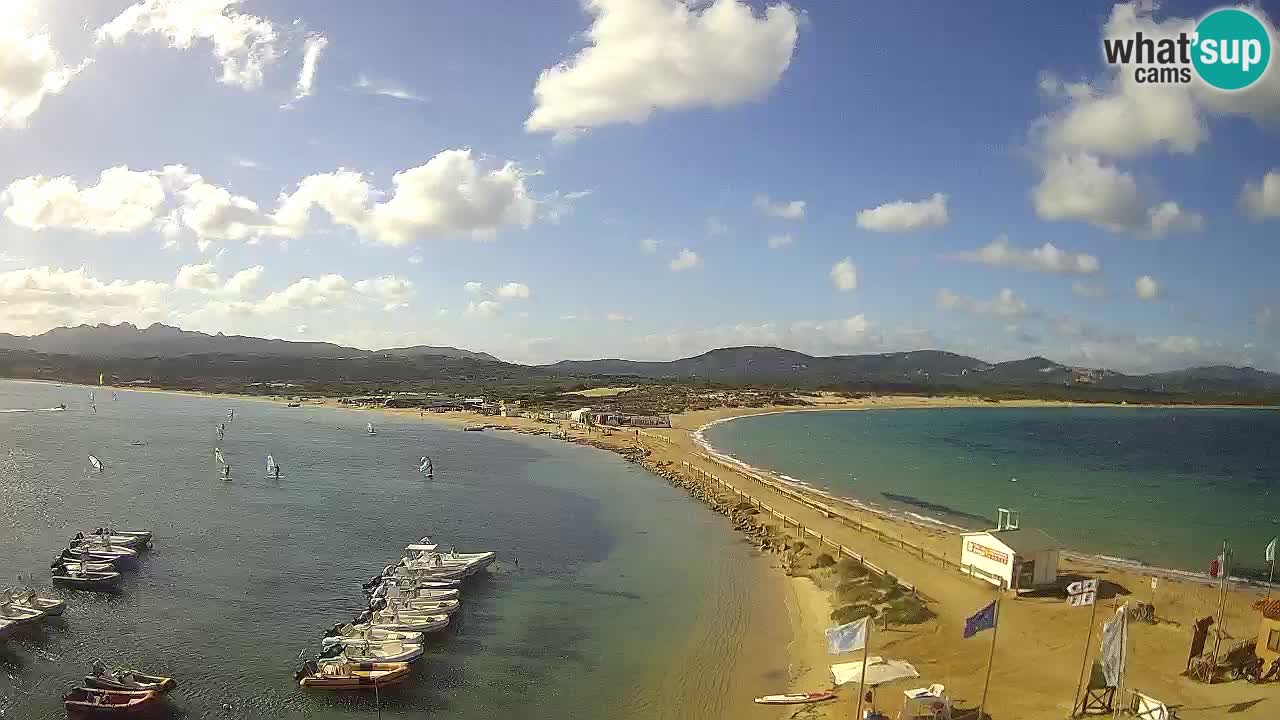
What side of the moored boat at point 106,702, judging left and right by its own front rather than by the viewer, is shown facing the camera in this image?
right

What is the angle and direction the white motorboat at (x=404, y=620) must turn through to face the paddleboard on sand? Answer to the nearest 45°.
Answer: approximately 45° to its right

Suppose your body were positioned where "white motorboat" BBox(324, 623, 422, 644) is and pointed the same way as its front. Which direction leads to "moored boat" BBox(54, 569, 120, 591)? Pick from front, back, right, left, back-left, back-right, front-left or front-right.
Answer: back-left

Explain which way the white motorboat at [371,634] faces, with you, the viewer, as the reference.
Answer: facing to the right of the viewer

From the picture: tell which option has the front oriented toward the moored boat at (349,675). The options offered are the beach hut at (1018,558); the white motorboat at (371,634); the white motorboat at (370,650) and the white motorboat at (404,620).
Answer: the beach hut

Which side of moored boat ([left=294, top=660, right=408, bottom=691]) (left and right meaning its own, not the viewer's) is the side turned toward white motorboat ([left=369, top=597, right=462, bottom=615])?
left

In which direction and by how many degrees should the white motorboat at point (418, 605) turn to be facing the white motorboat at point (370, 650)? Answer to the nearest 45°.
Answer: approximately 90° to its right

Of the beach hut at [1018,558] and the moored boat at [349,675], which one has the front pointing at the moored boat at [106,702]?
the beach hut

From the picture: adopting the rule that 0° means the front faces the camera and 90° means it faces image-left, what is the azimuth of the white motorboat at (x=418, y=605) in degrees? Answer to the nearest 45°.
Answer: approximately 270°

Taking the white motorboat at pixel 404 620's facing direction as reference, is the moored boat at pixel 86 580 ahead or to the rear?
to the rear
